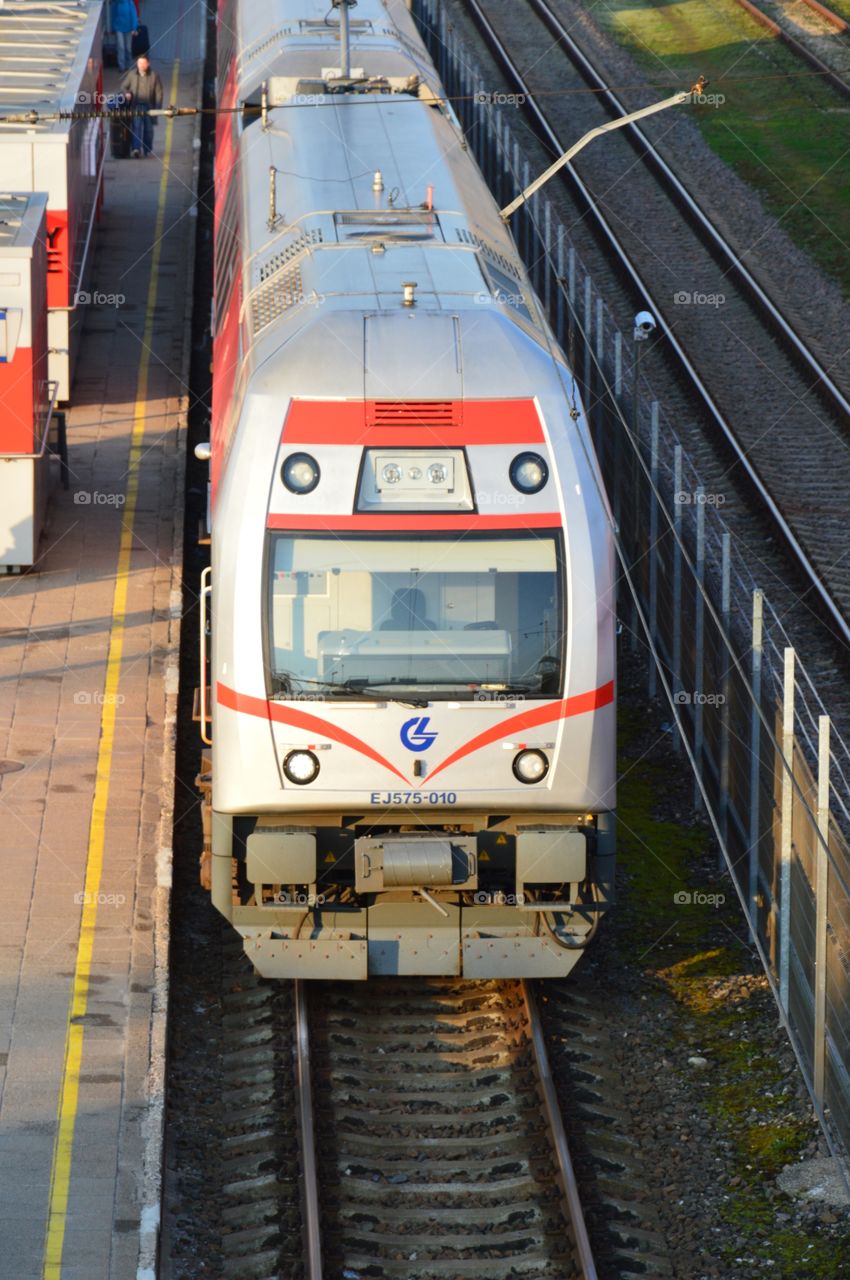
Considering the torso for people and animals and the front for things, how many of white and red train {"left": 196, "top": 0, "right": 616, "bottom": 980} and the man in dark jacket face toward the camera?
2

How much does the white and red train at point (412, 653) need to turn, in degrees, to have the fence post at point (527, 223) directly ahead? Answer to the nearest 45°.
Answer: approximately 180°

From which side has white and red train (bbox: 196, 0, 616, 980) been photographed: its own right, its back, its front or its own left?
front

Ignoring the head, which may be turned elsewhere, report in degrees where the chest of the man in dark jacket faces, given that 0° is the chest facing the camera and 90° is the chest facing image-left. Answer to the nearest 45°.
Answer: approximately 0°

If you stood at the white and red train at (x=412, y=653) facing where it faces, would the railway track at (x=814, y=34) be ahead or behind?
behind
